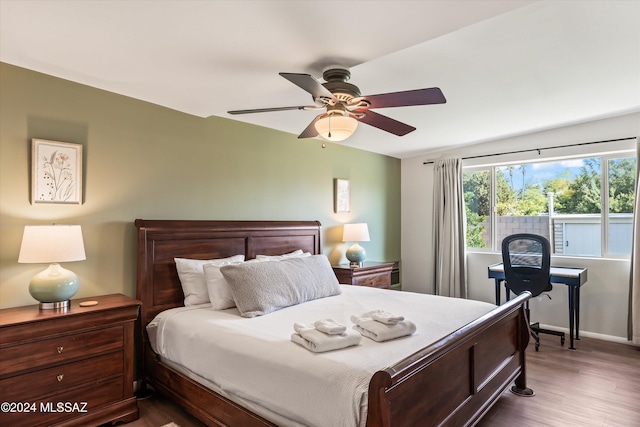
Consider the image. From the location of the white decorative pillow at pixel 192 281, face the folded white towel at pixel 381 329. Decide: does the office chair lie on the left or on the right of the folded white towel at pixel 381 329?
left

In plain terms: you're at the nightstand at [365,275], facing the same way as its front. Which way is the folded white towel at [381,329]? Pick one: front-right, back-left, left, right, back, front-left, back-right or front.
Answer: front-right

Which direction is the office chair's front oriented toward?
away from the camera

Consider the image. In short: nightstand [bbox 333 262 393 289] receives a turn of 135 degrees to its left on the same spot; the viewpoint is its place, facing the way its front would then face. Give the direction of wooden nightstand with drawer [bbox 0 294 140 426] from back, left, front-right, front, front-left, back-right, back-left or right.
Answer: back-left

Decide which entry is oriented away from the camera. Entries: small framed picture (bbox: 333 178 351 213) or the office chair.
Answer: the office chair

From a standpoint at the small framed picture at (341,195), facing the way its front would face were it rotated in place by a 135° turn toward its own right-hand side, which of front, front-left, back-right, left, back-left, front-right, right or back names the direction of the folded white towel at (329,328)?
left

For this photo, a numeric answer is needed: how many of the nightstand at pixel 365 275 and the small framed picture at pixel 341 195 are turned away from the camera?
0

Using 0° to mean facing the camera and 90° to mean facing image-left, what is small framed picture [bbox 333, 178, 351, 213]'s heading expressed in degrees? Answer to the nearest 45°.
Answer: approximately 315°

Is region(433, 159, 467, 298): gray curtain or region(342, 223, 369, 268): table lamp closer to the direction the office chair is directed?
the gray curtain

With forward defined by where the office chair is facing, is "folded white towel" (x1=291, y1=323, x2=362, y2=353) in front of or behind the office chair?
behind

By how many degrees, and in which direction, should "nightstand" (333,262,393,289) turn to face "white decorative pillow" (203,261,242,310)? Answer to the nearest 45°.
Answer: approximately 90° to its right

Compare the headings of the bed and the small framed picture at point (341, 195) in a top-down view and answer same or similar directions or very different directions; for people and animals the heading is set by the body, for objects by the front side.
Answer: same or similar directions

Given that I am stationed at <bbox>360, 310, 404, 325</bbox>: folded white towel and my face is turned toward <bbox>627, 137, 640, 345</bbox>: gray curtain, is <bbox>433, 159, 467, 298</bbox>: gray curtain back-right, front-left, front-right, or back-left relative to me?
front-left

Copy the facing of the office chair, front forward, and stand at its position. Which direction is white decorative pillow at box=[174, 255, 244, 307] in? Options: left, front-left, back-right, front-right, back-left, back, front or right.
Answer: back-left

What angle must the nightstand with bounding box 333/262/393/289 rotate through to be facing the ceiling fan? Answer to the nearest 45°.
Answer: approximately 45° to its right

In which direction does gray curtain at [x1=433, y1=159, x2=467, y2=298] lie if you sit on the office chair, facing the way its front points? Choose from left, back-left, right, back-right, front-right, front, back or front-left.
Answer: front-left
